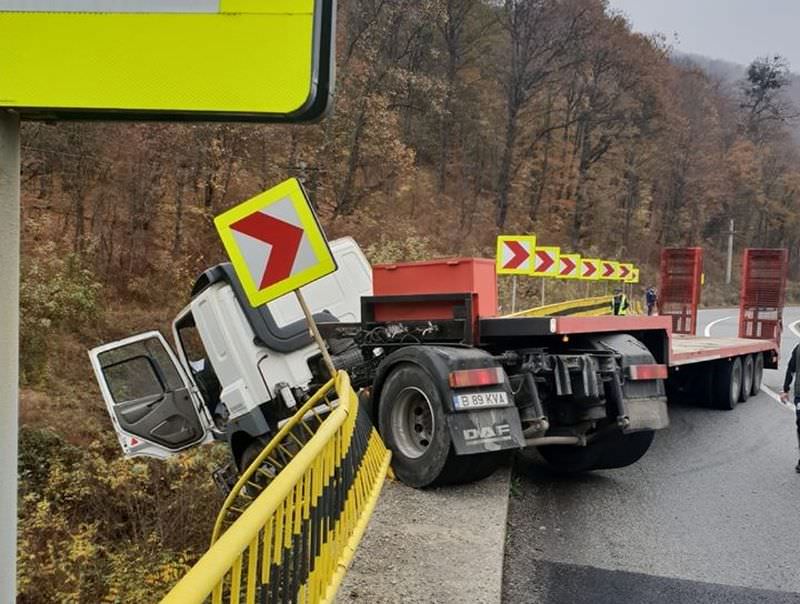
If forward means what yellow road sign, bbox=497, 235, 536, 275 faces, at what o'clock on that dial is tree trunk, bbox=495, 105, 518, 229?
The tree trunk is roughly at 6 o'clock from the yellow road sign.

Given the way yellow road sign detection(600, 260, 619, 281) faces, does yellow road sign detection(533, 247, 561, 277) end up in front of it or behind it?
in front

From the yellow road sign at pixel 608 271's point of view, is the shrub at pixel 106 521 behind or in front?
in front

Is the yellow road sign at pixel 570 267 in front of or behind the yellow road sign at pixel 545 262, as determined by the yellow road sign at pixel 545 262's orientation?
behind

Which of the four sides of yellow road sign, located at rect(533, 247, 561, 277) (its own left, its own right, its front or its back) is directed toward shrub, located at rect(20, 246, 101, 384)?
right

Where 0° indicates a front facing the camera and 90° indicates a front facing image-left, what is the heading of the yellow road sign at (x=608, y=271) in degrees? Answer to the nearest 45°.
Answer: approximately 0°

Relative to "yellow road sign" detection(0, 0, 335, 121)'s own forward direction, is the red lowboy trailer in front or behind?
behind

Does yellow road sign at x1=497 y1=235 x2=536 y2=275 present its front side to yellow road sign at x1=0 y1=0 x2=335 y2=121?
yes

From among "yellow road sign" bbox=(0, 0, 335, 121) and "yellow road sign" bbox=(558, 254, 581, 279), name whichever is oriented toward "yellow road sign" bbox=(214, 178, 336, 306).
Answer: "yellow road sign" bbox=(558, 254, 581, 279)

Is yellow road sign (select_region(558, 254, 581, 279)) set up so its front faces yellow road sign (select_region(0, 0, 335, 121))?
yes

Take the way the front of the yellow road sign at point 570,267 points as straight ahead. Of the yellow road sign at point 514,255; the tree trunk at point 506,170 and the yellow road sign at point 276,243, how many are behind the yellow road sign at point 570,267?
1
